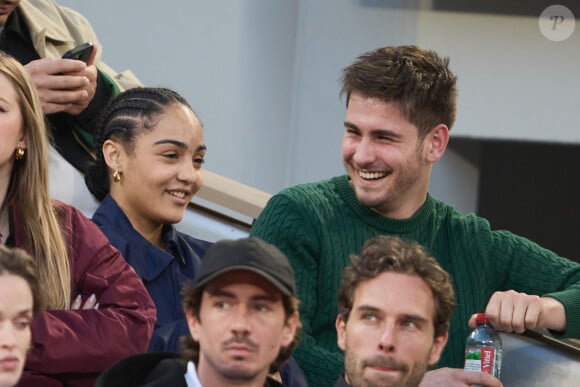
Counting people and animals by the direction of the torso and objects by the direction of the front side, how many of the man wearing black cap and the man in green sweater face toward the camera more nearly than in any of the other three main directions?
2

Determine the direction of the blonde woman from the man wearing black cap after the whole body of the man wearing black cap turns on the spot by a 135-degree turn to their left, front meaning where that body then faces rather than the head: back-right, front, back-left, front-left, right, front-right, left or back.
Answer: left

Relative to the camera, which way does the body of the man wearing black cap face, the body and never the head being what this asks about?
toward the camera

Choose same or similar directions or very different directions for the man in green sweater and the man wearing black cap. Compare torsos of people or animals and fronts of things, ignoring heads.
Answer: same or similar directions

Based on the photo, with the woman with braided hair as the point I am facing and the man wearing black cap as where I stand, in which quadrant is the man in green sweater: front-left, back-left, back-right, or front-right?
front-right

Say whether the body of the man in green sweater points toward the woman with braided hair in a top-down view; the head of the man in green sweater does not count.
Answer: no

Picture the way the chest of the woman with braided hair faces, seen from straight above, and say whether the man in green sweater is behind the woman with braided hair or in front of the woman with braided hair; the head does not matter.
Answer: in front

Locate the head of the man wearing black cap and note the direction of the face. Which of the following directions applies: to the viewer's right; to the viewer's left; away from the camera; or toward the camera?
toward the camera

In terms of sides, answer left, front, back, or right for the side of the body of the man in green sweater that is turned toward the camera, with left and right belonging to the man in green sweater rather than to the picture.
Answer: front

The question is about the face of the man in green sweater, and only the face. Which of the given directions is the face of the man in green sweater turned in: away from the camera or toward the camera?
toward the camera

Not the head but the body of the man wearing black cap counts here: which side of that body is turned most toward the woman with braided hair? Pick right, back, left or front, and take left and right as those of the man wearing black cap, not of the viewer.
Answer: back

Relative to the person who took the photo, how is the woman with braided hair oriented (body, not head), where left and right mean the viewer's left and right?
facing the viewer and to the right of the viewer

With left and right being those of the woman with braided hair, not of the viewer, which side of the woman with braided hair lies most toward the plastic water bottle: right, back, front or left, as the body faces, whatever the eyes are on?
front

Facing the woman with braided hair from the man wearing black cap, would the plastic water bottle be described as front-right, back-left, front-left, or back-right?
front-right
